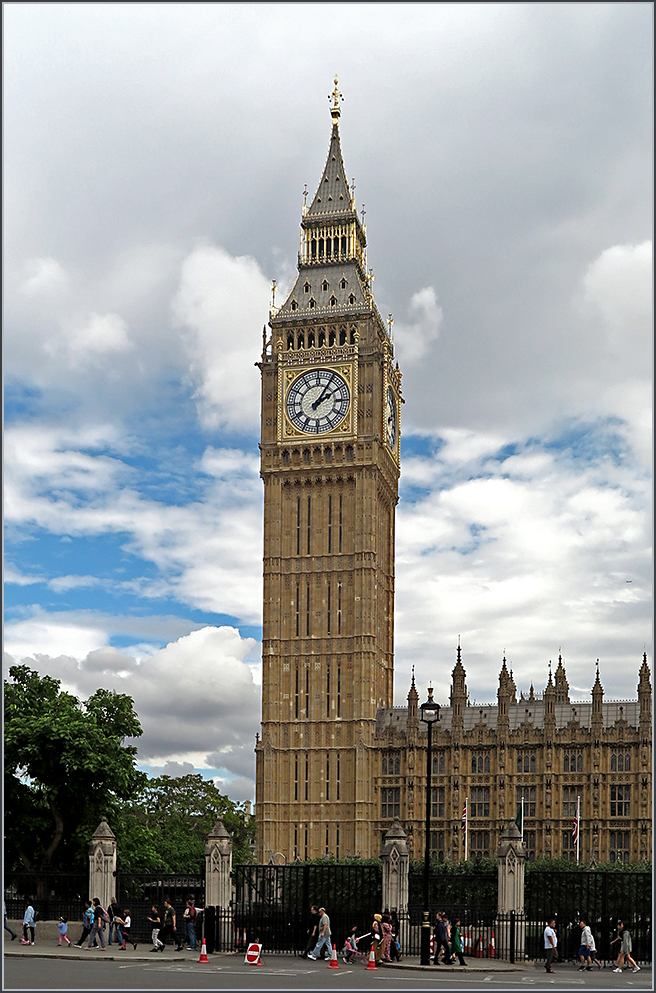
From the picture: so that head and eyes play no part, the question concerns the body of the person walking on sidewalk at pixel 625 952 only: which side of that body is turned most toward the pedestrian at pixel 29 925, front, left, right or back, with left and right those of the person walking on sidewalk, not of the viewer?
front

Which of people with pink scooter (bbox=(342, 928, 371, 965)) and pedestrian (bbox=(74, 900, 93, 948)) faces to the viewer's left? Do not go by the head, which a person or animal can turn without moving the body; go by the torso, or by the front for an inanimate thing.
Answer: the people with pink scooter

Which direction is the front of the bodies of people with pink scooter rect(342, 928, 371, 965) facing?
to the viewer's left

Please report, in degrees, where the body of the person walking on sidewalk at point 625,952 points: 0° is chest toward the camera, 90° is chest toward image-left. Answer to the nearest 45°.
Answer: approximately 90°

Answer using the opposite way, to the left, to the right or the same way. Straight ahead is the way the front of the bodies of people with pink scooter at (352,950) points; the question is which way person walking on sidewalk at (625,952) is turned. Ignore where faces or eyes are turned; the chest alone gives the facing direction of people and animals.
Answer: the same way

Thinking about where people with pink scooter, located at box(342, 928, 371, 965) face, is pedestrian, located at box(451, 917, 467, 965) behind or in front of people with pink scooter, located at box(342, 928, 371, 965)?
behind

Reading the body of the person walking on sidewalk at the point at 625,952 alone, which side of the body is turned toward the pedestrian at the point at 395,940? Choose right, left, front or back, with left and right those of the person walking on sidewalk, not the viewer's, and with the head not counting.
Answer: front

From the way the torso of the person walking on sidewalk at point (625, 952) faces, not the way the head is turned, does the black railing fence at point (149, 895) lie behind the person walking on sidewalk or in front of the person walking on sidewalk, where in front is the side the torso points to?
in front
